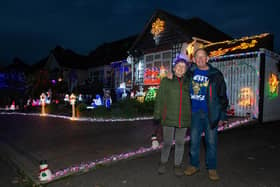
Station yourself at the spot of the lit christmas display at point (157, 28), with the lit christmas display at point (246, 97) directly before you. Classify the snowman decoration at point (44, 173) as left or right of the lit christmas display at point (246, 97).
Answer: right

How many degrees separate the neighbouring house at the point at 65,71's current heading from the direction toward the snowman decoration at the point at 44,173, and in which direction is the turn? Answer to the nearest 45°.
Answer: approximately 45° to its left

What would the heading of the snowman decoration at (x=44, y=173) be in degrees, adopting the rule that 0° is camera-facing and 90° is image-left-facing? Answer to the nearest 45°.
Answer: approximately 0°

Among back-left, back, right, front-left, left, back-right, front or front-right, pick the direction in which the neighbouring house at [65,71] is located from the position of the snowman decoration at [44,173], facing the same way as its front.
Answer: back

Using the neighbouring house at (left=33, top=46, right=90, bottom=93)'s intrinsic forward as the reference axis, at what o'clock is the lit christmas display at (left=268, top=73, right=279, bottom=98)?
The lit christmas display is roughly at 10 o'clock from the neighbouring house.

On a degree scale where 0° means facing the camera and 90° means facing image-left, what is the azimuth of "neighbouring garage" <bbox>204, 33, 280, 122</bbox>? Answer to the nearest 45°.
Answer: approximately 45°

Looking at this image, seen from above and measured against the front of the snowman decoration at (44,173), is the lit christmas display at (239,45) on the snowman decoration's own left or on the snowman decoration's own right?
on the snowman decoration's own left

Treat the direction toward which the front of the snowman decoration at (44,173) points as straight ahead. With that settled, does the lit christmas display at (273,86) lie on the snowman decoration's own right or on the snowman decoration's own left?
on the snowman decoration's own left

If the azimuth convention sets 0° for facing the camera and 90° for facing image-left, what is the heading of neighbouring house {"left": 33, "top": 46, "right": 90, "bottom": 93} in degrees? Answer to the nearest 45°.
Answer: approximately 45°
